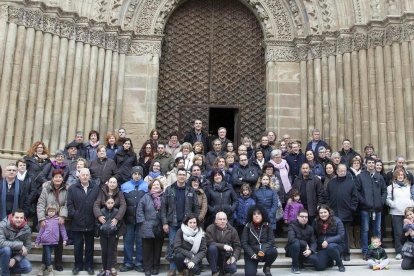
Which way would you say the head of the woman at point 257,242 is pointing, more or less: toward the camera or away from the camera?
toward the camera

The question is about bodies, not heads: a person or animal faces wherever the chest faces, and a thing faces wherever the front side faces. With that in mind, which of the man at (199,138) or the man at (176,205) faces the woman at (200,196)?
the man at (199,138)

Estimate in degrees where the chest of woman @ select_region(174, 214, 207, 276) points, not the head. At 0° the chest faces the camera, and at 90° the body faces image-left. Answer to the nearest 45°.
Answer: approximately 0°

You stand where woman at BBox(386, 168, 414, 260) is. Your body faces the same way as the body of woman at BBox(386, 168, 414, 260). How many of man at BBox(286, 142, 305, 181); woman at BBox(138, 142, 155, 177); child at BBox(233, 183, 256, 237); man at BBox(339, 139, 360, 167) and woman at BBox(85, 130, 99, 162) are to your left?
0

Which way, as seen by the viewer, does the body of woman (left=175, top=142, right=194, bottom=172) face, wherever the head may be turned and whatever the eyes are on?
toward the camera

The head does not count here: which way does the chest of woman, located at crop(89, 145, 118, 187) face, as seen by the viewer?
toward the camera

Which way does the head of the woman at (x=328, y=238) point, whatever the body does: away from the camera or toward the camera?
toward the camera

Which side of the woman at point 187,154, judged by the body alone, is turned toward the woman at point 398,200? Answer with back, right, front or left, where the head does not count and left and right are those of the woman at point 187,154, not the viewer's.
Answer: left

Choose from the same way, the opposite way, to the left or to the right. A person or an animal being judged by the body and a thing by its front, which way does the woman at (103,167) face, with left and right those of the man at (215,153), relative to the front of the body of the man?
the same way

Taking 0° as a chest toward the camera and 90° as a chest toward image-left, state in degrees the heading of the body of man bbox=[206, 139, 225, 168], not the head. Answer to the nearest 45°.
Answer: approximately 0°

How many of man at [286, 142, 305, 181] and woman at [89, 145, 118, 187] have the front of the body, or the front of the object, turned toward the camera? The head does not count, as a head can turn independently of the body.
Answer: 2

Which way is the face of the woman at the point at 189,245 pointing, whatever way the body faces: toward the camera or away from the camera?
toward the camera

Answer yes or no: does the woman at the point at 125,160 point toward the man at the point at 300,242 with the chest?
no

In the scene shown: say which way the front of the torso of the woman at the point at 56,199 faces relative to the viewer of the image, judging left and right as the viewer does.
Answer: facing the viewer

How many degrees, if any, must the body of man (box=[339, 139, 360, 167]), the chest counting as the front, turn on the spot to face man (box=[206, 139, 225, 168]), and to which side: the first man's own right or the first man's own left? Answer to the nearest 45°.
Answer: approximately 45° to the first man's own right

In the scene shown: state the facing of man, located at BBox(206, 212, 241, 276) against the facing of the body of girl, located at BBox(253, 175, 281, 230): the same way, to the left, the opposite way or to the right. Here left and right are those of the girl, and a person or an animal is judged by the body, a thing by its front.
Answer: the same way

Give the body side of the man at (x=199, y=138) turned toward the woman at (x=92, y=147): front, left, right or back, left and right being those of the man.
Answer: right

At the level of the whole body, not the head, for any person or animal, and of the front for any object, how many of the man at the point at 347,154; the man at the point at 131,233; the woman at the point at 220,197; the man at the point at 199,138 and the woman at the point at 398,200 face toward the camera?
5
